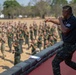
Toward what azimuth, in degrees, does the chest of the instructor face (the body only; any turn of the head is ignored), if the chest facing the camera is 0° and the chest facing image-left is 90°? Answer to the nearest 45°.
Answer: approximately 90°
